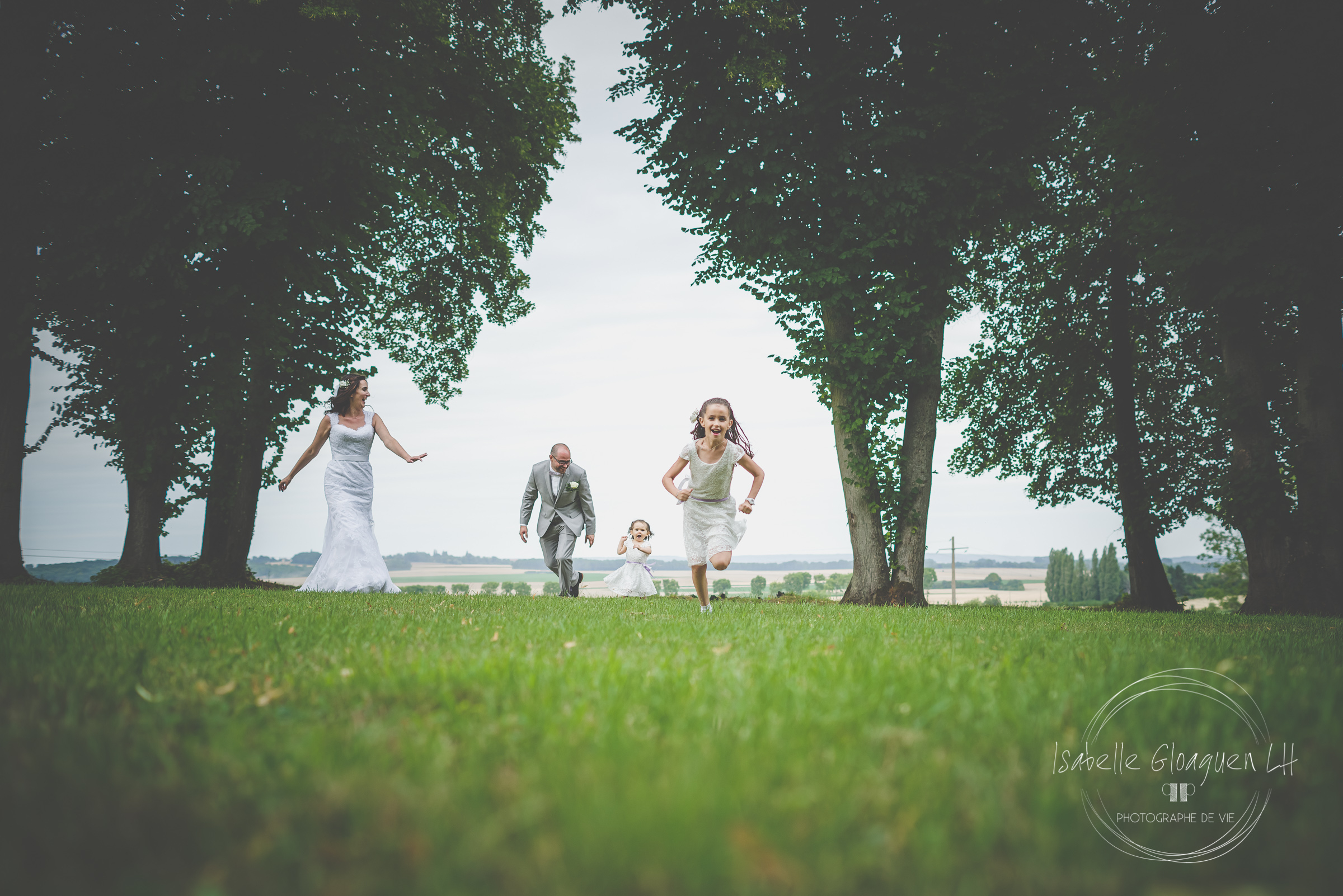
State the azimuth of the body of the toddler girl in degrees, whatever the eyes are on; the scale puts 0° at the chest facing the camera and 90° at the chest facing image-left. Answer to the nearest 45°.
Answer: approximately 0°

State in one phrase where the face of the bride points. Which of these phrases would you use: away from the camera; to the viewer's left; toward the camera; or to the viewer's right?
to the viewer's right

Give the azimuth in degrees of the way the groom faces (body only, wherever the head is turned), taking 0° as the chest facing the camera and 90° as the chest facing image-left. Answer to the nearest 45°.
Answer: approximately 0°

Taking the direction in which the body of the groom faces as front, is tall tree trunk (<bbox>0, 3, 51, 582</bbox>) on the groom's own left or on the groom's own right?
on the groom's own right

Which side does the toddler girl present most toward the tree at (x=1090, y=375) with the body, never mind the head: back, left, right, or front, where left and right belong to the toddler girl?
left

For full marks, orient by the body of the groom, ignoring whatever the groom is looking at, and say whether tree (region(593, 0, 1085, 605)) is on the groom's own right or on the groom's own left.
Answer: on the groom's own left

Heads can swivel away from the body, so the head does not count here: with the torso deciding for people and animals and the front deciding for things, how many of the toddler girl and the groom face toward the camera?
2
